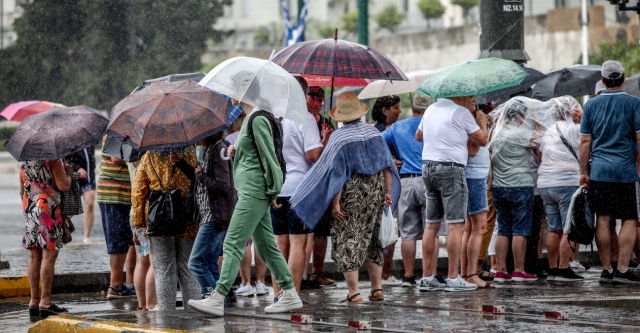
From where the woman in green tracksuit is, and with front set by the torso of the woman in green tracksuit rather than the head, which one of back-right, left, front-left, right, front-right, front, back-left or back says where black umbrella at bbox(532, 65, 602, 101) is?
back-right

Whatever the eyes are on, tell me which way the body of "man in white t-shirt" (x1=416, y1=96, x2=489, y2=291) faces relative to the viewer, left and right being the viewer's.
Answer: facing away from the viewer and to the right of the viewer

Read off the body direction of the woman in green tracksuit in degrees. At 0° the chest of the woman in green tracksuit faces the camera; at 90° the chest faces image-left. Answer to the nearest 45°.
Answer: approximately 90°
